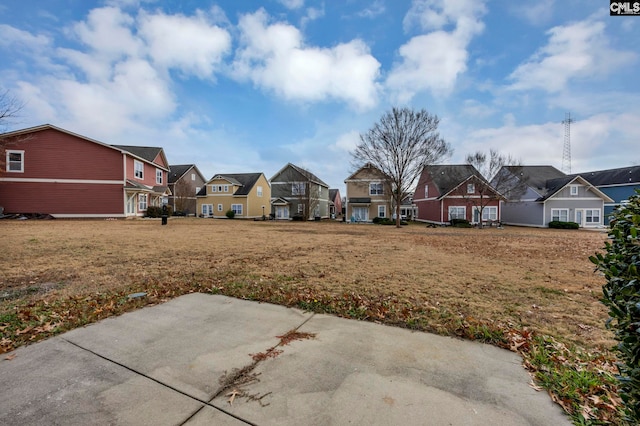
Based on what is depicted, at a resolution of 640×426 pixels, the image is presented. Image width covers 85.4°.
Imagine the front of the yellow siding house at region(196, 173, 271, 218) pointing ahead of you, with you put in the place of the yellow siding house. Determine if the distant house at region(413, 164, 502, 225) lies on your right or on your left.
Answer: on your left

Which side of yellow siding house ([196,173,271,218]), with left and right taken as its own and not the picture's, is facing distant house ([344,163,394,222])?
left

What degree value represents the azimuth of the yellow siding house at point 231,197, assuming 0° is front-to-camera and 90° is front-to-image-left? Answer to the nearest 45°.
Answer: approximately 45°

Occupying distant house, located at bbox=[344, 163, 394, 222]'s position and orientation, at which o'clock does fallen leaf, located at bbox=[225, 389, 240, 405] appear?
The fallen leaf is roughly at 12 o'clock from the distant house.

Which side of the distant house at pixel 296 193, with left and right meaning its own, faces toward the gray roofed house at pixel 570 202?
left

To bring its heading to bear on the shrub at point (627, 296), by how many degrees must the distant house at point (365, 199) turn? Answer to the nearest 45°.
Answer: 0° — it already faces it

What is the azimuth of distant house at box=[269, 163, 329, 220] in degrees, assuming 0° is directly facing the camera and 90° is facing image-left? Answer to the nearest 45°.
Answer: approximately 45°

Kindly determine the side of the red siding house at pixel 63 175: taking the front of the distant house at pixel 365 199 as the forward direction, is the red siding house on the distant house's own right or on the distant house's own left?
on the distant house's own right

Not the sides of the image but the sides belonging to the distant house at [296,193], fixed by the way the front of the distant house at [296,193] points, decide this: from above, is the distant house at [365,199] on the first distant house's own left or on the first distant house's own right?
on the first distant house's own left
